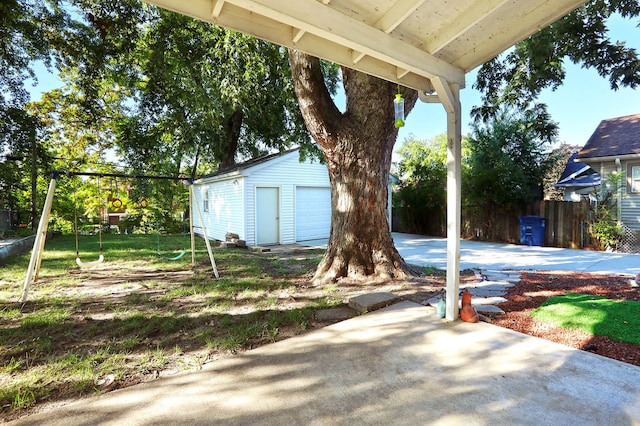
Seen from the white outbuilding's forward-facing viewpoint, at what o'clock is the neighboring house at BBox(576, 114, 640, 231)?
The neighboring house is roughly at 11 o'clock from the white outbuilding.

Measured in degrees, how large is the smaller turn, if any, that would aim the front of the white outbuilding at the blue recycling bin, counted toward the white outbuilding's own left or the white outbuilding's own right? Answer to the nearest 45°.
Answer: approximately 45° to the white outbuilding's own left

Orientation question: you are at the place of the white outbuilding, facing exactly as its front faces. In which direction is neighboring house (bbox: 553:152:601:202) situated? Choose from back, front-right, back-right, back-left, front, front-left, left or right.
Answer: front-left

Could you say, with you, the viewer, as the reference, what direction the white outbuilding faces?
facing the viewer and to the right of the viewer

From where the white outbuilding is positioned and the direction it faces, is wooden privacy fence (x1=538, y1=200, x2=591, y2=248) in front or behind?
in front

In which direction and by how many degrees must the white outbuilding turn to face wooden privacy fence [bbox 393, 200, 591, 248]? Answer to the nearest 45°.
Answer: approximately 45° to its left

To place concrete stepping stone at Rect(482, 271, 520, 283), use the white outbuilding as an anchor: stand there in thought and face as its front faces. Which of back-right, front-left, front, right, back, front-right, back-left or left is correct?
front

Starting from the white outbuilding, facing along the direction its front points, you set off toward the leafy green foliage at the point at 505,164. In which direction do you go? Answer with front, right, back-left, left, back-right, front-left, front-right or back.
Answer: front-left

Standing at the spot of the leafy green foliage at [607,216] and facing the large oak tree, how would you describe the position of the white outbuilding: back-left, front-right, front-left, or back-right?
front-right

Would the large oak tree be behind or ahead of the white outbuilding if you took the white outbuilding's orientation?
ahead

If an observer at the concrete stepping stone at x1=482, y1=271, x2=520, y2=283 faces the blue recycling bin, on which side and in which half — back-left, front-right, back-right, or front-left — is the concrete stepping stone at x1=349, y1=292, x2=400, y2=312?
back-left

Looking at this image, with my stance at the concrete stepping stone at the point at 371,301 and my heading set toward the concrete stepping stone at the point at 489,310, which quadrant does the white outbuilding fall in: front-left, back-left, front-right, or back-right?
back-left
